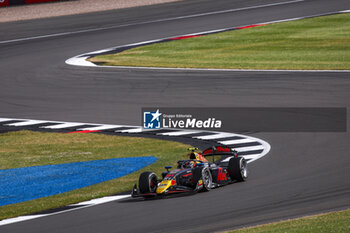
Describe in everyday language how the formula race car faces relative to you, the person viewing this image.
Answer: facing the viewer and to the left of the viewer
